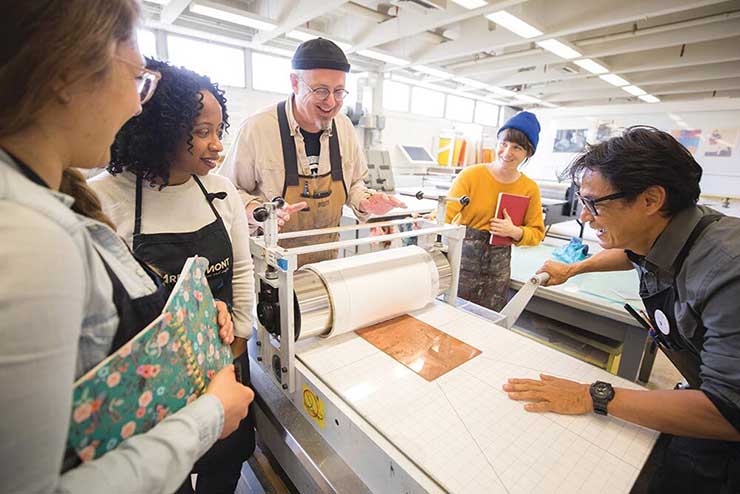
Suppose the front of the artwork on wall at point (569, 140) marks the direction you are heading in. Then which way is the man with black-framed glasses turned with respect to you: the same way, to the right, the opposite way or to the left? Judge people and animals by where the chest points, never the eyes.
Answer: to the right

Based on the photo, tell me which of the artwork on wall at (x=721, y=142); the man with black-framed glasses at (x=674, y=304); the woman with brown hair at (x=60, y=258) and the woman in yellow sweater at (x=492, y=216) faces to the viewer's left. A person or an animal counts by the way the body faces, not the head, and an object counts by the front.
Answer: the man with black-framed glasses

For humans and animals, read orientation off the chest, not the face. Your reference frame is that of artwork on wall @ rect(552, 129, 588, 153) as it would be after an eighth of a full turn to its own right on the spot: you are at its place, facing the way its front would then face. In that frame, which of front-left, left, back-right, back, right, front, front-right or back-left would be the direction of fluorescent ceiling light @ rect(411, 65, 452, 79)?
front

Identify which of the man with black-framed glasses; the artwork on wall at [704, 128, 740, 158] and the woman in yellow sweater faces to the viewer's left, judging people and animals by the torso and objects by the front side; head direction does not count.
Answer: the man with black-framed glasses

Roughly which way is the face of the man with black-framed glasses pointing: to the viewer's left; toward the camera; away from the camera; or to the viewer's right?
to the viewer's left

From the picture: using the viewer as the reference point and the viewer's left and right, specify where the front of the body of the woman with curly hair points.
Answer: facing the viewer and to the right of the viewer

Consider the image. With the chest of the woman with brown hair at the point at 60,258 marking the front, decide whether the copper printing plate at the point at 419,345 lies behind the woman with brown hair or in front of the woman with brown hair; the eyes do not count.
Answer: in front

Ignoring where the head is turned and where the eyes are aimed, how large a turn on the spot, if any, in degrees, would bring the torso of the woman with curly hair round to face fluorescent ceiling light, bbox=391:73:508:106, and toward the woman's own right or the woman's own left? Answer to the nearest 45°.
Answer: approximately 90° to the woman's own left

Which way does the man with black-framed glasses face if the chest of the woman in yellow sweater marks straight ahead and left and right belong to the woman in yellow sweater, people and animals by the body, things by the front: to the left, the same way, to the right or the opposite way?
to the right

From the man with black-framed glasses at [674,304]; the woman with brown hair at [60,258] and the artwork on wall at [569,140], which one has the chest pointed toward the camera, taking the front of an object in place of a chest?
the artwork on wall

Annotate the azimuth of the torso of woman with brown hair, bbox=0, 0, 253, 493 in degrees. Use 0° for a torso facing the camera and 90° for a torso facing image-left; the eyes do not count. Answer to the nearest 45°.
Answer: approximately 270°

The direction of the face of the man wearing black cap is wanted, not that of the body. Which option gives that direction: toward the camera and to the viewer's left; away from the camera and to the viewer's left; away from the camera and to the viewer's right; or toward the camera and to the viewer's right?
toward the camera and to the viewer's right

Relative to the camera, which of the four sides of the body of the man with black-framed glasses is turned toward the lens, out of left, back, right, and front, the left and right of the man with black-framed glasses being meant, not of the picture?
left
